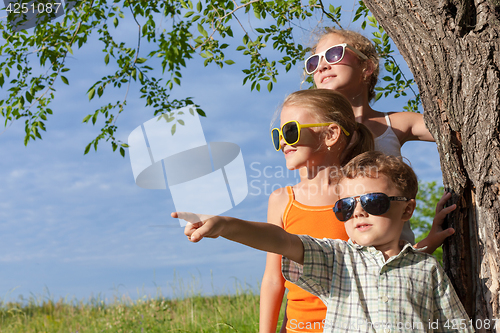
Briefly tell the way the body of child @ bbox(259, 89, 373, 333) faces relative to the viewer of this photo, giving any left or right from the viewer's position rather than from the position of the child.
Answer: facing the viewer and to the left of the viewer

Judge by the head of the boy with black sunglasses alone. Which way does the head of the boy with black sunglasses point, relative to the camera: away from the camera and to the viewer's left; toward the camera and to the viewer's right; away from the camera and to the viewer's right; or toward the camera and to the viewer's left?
toward the camera and to the viewer's left

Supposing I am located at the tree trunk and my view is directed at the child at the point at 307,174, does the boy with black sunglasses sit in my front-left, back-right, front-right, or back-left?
front-left

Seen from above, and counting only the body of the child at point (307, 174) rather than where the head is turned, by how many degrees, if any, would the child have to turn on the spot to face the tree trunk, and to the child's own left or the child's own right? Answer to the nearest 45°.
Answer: approximately 135° to the child's own left
